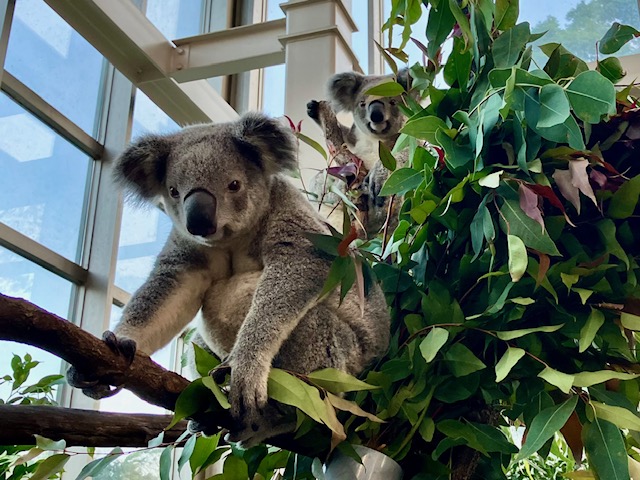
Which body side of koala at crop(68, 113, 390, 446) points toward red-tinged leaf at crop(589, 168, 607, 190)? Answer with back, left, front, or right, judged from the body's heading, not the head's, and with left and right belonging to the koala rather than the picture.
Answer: left

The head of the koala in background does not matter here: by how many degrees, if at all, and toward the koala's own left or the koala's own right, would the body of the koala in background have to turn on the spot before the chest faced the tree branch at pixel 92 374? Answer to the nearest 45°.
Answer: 0° — it already faces it

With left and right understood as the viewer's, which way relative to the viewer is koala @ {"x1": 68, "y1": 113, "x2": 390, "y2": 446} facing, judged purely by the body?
facing the viewer and to the left of the viewer

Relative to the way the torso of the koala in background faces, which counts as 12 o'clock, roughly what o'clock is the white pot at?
The white pot is roughly at 12 o'clock from the koala in background.

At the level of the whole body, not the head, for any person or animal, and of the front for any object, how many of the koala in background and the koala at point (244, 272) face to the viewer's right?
0

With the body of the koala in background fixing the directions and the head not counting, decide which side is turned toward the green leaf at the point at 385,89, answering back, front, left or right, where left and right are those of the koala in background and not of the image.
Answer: front

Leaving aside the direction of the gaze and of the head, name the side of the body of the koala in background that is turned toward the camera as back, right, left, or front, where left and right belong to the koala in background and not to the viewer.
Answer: front

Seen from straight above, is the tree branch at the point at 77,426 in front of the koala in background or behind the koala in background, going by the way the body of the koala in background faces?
in front
